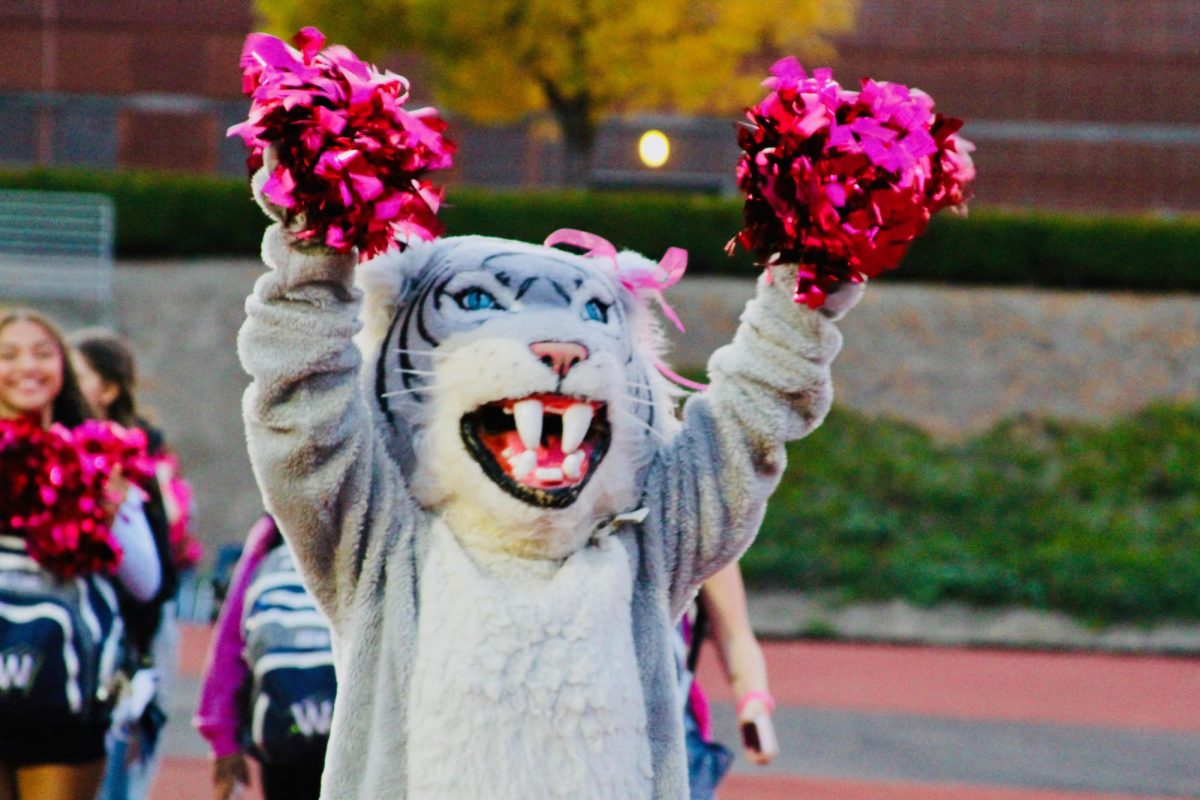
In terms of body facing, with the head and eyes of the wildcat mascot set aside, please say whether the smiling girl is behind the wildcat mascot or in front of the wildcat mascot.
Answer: behind

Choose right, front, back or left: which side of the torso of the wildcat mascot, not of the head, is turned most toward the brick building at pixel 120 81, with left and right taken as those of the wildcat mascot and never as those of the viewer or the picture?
back

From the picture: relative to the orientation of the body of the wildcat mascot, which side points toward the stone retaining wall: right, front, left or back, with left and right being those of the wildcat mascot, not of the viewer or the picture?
back

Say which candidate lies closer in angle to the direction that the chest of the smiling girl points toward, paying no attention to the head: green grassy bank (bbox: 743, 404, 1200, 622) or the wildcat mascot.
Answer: the wildcat mascot

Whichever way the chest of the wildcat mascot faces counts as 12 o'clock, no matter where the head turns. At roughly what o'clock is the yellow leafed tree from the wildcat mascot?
The yellow leafed tree is roughly at 6 o'clock from the wildcat mascot.

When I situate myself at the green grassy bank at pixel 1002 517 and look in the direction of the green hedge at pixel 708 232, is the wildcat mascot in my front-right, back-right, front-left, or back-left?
back-left

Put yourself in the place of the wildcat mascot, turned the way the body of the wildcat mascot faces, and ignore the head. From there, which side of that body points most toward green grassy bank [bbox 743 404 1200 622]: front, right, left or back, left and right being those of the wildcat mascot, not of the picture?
back

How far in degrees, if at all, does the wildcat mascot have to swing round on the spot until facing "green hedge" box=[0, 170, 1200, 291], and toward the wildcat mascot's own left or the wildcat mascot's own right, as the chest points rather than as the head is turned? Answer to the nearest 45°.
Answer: approximately 180°

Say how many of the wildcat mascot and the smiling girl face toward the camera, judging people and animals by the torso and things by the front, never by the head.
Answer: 2

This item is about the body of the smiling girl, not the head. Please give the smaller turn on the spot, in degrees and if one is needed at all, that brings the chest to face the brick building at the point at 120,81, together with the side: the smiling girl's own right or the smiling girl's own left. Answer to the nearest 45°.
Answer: approximately 180°
